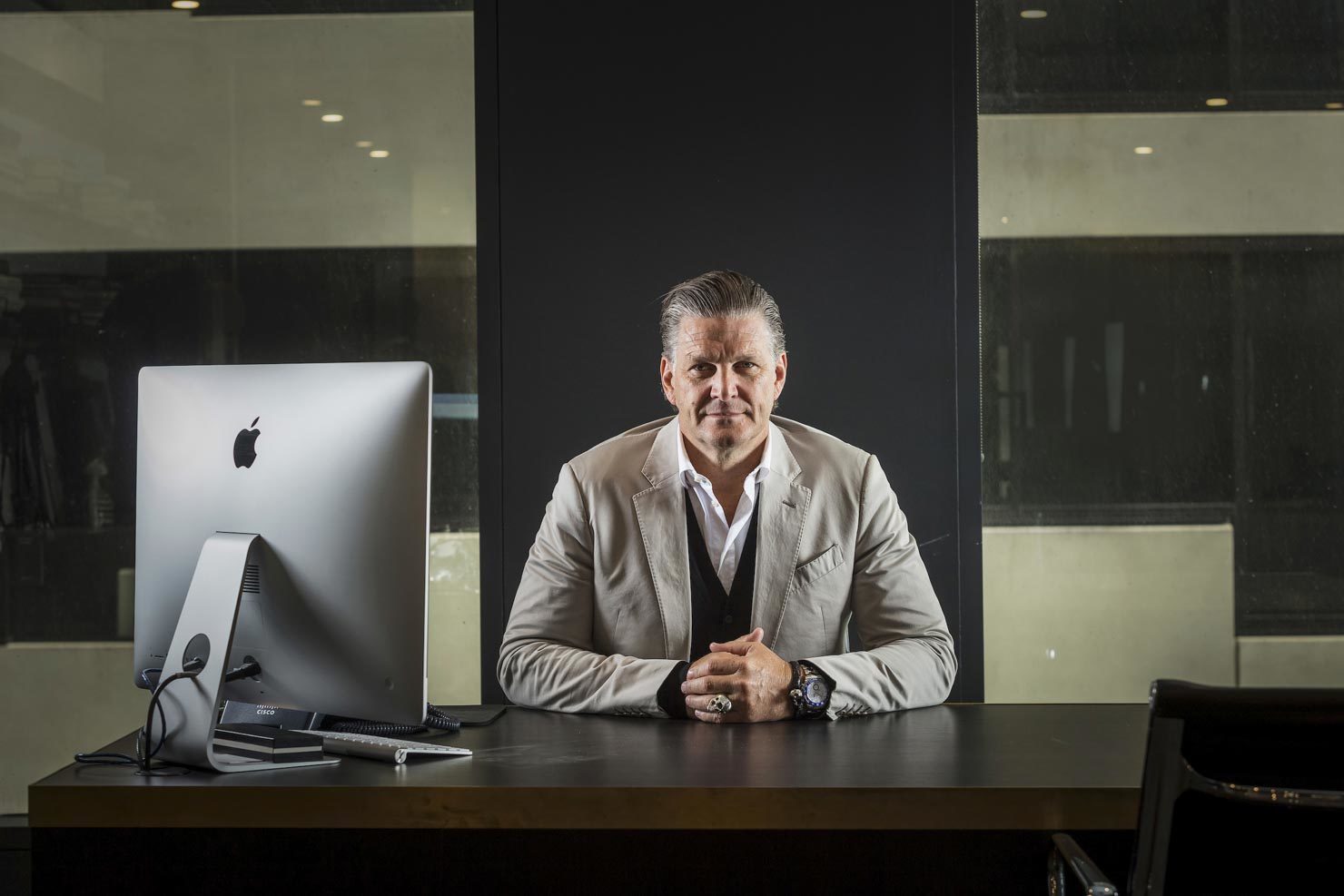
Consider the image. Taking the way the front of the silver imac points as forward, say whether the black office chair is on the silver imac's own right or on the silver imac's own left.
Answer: on the silver imac's own right

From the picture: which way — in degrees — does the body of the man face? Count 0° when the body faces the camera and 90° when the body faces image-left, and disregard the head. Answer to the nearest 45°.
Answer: approximately 0°

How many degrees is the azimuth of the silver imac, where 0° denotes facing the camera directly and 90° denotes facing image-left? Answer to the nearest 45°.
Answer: approximately 225°

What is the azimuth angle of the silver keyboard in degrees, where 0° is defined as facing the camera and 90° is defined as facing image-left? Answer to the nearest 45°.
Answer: approximately 225°

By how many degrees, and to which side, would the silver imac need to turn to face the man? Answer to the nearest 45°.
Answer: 0° — it already faces them

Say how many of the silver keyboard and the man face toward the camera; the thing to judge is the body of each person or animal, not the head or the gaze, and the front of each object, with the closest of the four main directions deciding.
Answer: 1

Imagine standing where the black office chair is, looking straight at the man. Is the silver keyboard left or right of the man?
left

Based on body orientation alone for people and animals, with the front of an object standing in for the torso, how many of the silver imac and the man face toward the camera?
1
